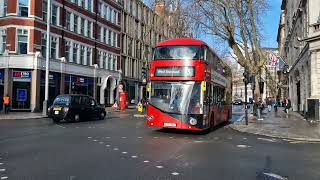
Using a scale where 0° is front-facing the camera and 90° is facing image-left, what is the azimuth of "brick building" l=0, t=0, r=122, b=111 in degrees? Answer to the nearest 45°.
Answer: approximately 315°

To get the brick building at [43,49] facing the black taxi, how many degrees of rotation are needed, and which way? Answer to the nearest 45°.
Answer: approximately 45° to its right

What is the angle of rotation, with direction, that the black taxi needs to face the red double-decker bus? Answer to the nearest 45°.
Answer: approximately 90° to its right
